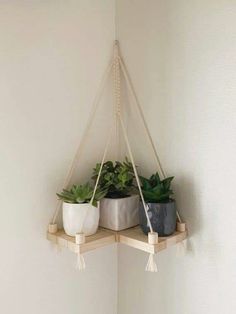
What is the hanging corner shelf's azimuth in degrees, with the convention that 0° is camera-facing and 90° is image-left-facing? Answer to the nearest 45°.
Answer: approximately 0°
